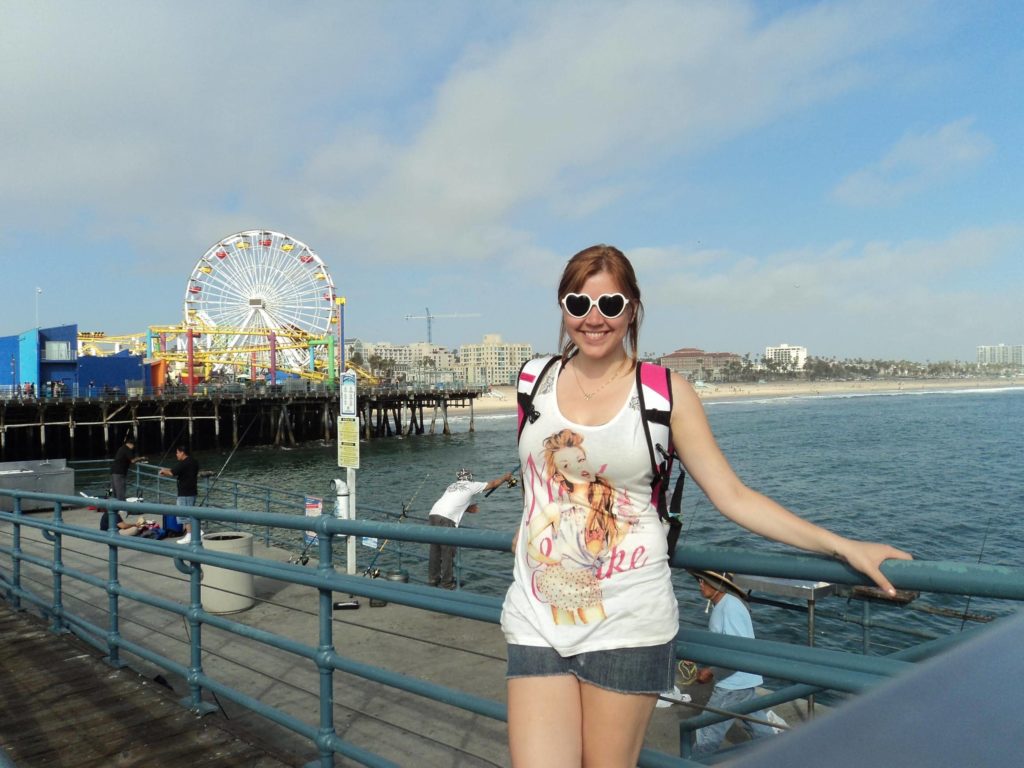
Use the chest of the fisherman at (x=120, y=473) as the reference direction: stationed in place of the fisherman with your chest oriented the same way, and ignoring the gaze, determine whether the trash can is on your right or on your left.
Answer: on your right

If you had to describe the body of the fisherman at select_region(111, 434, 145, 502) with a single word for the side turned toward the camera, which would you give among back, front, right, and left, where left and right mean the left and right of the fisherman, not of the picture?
right

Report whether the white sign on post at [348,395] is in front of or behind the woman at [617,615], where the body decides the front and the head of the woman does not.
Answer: behind

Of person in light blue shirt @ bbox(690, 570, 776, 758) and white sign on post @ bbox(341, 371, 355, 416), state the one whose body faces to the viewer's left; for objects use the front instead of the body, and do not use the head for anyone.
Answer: the person in light blue shirt

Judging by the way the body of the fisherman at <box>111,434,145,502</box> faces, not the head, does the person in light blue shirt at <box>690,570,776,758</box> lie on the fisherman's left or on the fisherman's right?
on the fisherman's right

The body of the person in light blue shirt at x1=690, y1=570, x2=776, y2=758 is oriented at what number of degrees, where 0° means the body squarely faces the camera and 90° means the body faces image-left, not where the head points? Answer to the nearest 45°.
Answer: approximately 90°

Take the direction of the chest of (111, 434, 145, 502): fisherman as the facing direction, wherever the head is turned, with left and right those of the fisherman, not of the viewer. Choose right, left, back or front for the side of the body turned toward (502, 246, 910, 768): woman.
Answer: right

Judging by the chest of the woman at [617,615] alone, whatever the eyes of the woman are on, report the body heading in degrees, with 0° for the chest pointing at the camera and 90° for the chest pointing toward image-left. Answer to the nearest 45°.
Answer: approximately 0°
